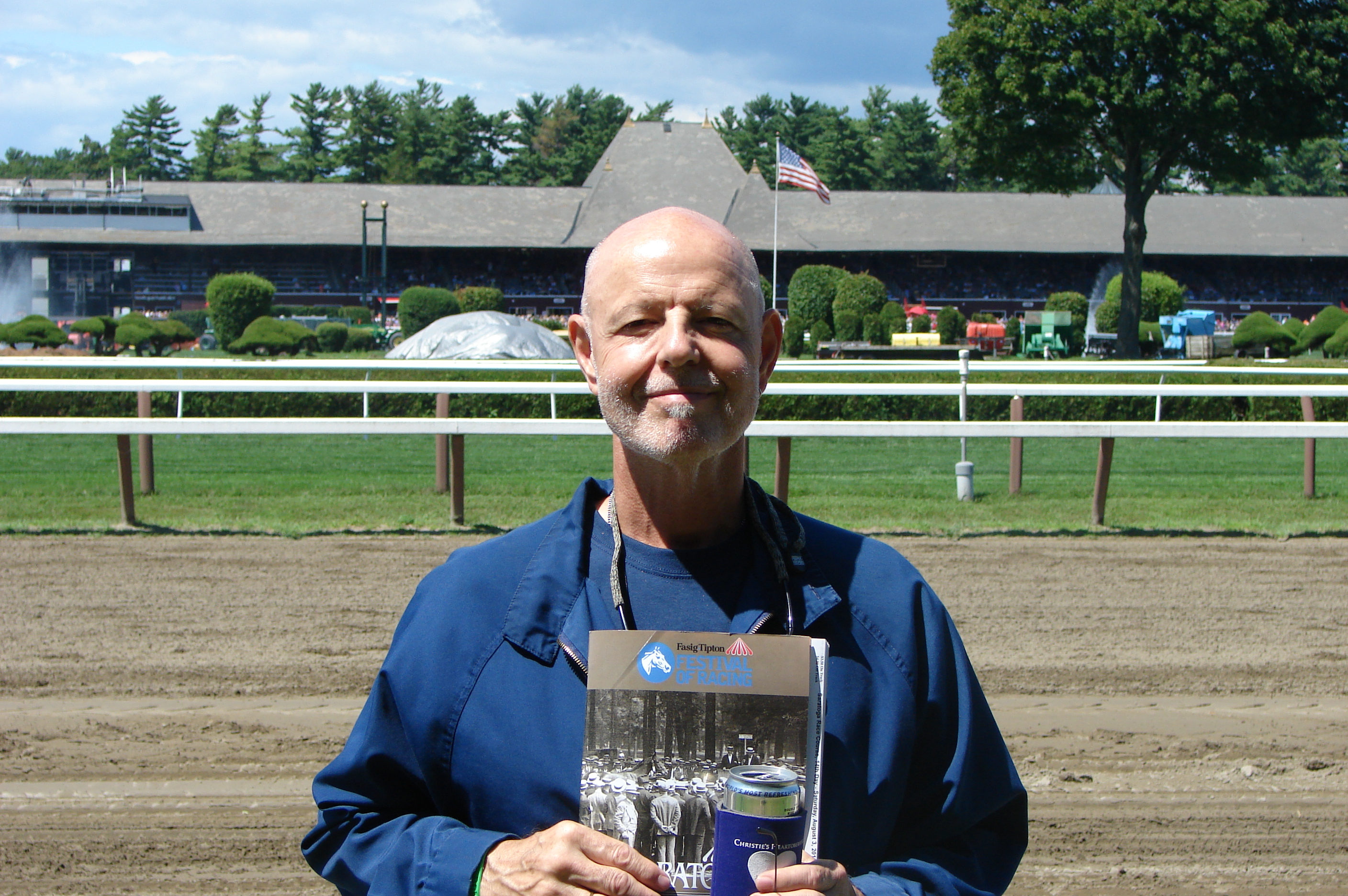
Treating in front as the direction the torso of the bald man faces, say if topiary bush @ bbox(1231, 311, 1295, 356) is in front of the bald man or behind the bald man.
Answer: behind

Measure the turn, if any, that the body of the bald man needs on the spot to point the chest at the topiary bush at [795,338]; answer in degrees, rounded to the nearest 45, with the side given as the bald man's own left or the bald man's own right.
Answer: approximately 180°

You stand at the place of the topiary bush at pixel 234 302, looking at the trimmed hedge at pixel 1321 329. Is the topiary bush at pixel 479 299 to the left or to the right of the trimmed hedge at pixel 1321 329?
left

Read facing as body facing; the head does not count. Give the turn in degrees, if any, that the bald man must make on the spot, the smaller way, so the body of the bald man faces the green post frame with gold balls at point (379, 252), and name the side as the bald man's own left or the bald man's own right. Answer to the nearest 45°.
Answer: approximately 180°

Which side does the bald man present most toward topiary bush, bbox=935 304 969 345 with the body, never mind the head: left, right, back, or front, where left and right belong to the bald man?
back

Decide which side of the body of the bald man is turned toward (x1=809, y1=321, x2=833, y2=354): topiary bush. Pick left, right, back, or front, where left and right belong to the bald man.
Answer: back

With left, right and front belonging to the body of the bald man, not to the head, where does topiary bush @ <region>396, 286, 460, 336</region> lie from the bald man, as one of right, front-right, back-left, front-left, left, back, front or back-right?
back

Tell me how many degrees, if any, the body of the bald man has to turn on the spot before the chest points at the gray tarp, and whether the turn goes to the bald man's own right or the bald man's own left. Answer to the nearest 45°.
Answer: approximately 180°

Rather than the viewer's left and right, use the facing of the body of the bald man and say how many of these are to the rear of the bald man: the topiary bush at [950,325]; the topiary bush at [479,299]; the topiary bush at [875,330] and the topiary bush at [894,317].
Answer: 4

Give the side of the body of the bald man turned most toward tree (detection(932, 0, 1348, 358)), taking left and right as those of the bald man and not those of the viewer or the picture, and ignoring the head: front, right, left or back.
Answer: back

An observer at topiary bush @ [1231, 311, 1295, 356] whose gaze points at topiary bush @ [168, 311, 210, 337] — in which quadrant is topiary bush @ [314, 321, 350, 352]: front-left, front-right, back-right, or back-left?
front-left

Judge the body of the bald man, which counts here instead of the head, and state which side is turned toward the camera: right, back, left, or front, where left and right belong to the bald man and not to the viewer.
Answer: front

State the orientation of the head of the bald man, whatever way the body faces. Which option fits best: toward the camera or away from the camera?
toward the camera

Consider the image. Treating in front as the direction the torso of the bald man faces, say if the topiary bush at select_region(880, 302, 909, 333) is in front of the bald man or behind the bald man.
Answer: behind

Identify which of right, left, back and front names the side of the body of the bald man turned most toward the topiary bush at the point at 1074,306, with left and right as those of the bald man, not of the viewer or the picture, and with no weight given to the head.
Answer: back

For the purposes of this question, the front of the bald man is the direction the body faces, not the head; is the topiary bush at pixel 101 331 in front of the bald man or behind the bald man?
behind
